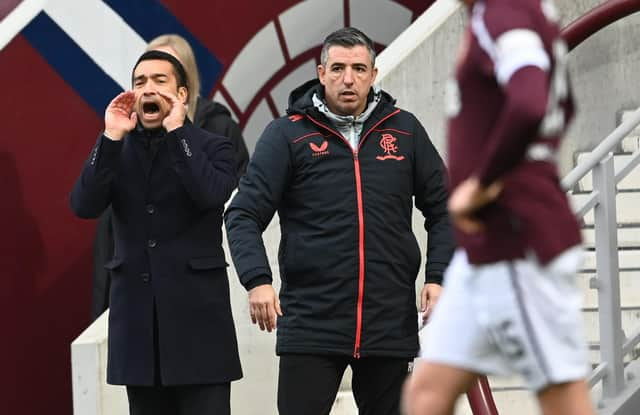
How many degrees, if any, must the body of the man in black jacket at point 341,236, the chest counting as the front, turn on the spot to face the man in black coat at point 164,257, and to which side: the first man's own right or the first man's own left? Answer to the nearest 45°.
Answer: approximately 90° to the first man's own right

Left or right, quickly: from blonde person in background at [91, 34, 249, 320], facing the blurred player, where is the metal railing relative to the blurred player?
left

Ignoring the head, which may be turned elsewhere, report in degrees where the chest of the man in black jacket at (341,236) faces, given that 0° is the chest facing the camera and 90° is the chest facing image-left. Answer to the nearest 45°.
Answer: approximately 0°

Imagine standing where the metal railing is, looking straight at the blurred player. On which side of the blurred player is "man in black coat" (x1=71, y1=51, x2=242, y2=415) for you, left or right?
right
